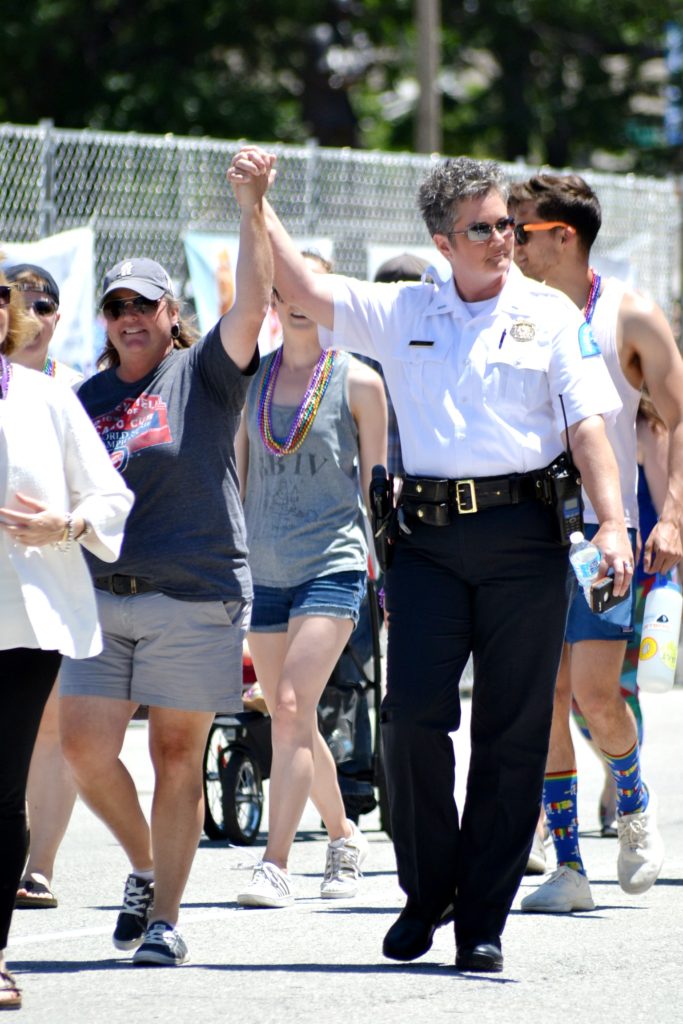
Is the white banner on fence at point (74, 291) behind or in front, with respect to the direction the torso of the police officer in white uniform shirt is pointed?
behind

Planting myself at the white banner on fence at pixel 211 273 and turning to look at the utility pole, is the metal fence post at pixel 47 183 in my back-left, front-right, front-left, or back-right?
back-left

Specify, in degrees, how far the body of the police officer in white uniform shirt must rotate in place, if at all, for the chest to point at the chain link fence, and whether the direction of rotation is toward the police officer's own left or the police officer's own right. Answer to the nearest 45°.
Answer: approximately 180°

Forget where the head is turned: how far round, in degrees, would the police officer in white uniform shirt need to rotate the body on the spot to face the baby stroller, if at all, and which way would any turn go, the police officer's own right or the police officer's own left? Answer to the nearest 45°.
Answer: approximately 180°

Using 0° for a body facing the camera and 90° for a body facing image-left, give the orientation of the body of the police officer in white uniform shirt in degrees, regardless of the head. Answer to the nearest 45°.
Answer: approximately 0°

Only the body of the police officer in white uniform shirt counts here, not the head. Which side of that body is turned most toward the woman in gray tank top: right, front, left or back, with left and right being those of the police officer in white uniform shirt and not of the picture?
back

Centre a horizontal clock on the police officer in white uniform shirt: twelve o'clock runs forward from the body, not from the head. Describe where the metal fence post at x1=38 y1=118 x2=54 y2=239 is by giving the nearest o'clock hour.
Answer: The metal fence post is roughly at 5 o'clock from the police officer in white uniform shirt.

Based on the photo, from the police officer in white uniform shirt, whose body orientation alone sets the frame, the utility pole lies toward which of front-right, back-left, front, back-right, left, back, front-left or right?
back
